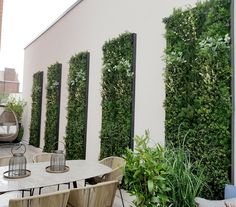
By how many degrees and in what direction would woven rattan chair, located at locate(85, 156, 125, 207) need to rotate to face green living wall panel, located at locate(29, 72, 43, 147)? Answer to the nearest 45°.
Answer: approximately 45° to its right

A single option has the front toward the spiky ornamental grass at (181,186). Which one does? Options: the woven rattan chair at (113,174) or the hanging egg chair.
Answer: the hanging egg chair

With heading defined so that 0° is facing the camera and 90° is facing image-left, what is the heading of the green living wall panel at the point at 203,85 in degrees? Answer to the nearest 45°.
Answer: approximately 45°

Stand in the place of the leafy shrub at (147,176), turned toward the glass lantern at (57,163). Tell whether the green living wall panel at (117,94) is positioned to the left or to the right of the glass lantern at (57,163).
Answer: right

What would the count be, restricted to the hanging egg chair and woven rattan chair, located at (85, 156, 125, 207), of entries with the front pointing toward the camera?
1

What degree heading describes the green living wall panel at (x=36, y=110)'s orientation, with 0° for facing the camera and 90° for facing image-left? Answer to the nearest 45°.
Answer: approximately 45°

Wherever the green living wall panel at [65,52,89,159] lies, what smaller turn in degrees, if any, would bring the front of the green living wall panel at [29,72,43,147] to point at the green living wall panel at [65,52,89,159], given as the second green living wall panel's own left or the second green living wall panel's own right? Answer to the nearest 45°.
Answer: approximately 45° to the second green living wall panel's own left
